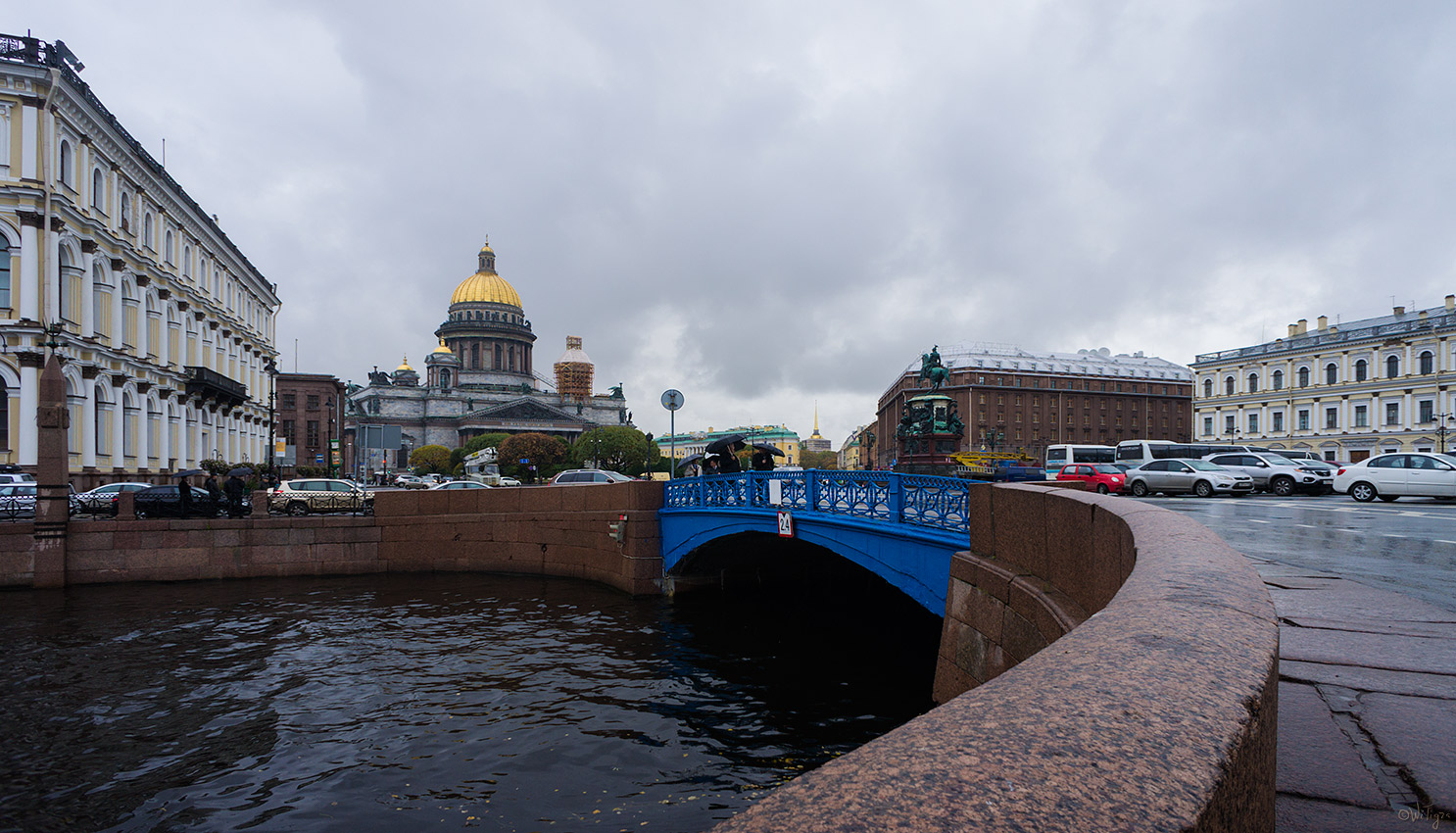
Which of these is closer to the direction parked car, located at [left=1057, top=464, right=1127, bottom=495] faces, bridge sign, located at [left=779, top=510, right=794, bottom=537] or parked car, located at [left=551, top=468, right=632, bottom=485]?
the bridge sign
